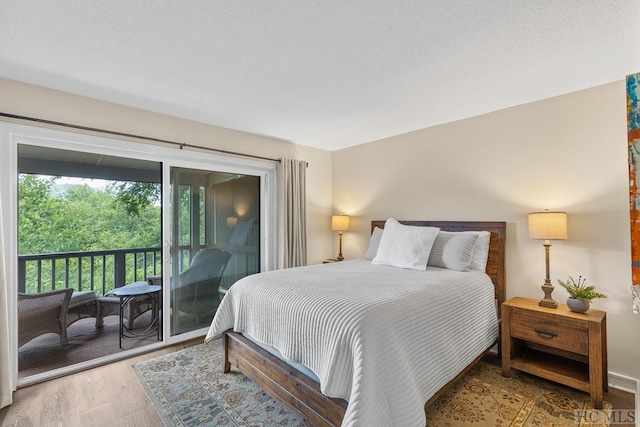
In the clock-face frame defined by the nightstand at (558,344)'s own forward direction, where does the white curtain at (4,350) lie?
The white curtain is roughly at 12 o'clock from the nightstand.

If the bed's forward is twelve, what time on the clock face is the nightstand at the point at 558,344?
The nightstand is roughly at 7 o'clock from the bed.

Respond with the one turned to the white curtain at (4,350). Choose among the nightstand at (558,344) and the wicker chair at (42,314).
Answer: the nightstand

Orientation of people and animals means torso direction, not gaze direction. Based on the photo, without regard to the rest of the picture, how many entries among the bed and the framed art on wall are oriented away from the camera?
0

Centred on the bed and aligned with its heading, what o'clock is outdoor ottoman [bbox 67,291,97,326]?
The outdoor ottoman is roughly at 2 o'clock from the bed.

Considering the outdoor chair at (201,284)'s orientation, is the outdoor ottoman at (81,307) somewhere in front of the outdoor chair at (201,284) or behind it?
in front

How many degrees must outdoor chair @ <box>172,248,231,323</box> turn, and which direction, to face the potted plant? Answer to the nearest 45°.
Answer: approximately 180°

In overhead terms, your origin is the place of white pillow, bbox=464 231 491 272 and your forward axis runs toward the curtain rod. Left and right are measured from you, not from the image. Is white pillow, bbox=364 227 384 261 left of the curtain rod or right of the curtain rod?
right

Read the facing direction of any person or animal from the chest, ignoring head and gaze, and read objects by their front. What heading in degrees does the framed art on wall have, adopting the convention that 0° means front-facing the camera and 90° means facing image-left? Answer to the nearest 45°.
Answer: approximately 45°

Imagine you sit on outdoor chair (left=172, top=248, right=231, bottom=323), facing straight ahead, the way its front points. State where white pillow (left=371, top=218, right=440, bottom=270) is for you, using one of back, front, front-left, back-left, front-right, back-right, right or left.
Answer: back
